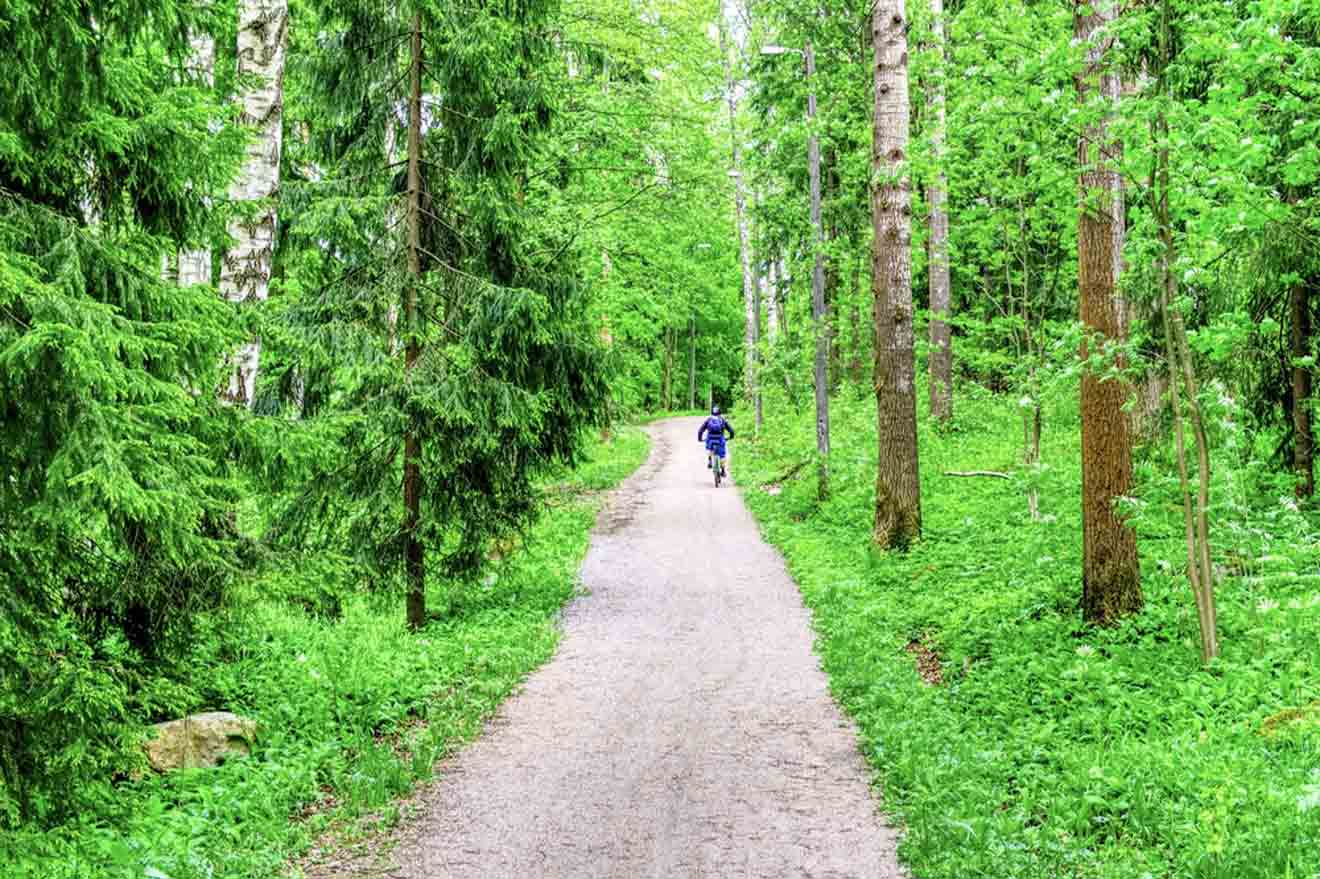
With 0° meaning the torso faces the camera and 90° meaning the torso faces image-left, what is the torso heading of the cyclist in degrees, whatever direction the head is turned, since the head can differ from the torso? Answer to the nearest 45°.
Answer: approximately 180°

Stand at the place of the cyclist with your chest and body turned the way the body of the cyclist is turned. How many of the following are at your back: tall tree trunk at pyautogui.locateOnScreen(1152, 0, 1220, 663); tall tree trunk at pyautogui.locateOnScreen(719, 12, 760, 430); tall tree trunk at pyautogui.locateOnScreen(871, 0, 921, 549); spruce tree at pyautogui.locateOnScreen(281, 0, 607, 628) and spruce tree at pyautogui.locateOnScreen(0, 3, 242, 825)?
4

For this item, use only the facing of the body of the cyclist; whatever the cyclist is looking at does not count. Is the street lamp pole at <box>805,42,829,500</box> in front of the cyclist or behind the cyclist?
behind

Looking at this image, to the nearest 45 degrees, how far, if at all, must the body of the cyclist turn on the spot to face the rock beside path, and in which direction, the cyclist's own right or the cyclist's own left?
approximately 180°

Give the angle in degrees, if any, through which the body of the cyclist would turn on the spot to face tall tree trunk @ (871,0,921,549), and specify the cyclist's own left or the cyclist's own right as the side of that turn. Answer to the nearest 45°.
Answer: approximately 180°

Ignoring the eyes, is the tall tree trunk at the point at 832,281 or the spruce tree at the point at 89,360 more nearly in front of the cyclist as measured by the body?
the tall tree trunk

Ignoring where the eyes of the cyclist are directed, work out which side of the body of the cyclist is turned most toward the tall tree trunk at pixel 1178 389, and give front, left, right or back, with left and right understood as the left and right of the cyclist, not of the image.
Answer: back

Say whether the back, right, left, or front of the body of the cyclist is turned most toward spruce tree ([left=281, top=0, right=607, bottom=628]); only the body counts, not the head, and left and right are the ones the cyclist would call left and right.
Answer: back

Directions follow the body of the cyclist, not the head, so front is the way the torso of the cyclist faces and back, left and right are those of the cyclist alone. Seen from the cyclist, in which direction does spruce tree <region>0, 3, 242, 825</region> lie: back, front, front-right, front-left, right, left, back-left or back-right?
back

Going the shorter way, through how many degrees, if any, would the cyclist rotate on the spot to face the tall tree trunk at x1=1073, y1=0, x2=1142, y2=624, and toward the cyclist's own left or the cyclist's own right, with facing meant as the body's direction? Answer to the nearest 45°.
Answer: approximately 180°

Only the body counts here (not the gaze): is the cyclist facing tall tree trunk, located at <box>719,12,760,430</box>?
yes
